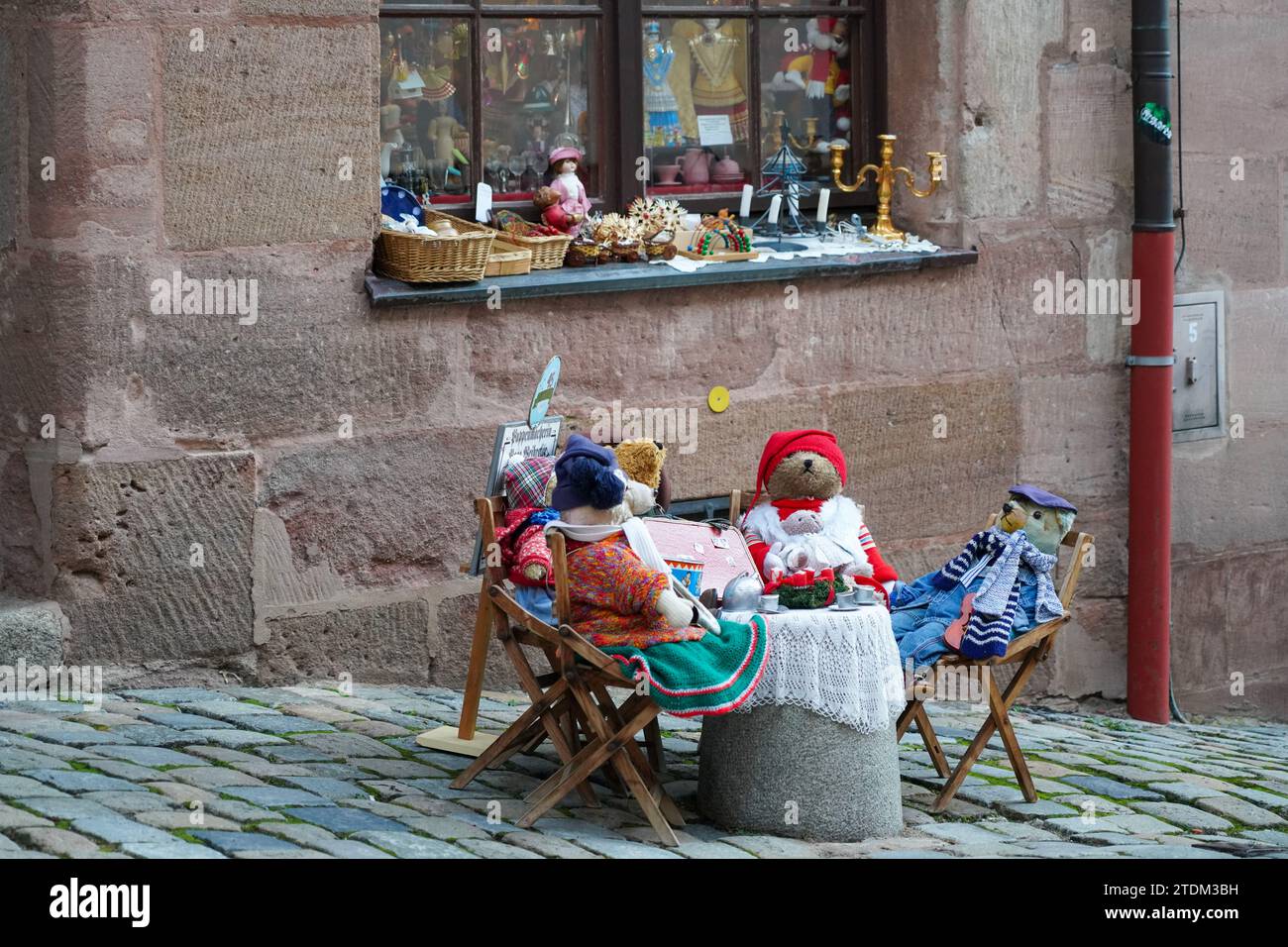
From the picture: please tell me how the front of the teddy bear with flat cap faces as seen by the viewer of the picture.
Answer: facing the viewer and to the left of the viewer

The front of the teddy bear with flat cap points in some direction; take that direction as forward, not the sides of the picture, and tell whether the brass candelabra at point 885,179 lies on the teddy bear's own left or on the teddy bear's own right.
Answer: on the teddy bear's own right

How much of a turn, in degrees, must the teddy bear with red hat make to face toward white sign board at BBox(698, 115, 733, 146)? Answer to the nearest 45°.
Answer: approximately 180°

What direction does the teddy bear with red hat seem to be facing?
toward the camera

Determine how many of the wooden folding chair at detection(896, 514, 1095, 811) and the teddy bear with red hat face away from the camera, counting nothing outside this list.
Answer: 0

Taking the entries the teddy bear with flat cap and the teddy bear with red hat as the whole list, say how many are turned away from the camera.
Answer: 0

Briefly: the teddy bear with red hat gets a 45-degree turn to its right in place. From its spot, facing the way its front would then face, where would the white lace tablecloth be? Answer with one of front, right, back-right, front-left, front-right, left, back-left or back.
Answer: front-left

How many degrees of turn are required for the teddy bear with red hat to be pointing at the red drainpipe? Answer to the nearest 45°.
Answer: approximately 135° to its left

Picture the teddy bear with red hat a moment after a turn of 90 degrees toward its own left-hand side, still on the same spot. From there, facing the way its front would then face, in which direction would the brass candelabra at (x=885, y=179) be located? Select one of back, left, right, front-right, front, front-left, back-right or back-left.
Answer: left

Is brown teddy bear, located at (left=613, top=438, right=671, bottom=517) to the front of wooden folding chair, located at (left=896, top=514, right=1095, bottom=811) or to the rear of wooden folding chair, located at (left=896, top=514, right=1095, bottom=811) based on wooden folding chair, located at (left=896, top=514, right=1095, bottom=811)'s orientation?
to the front

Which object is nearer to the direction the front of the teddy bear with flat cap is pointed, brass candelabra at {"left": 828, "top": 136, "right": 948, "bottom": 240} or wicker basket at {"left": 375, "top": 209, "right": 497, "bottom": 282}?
the wicker basket

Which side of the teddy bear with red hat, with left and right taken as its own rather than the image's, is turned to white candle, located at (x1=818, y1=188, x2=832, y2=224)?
back

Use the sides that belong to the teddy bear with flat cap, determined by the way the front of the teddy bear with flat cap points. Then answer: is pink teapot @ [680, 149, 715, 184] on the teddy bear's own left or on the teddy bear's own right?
on the teddy bear's own right
